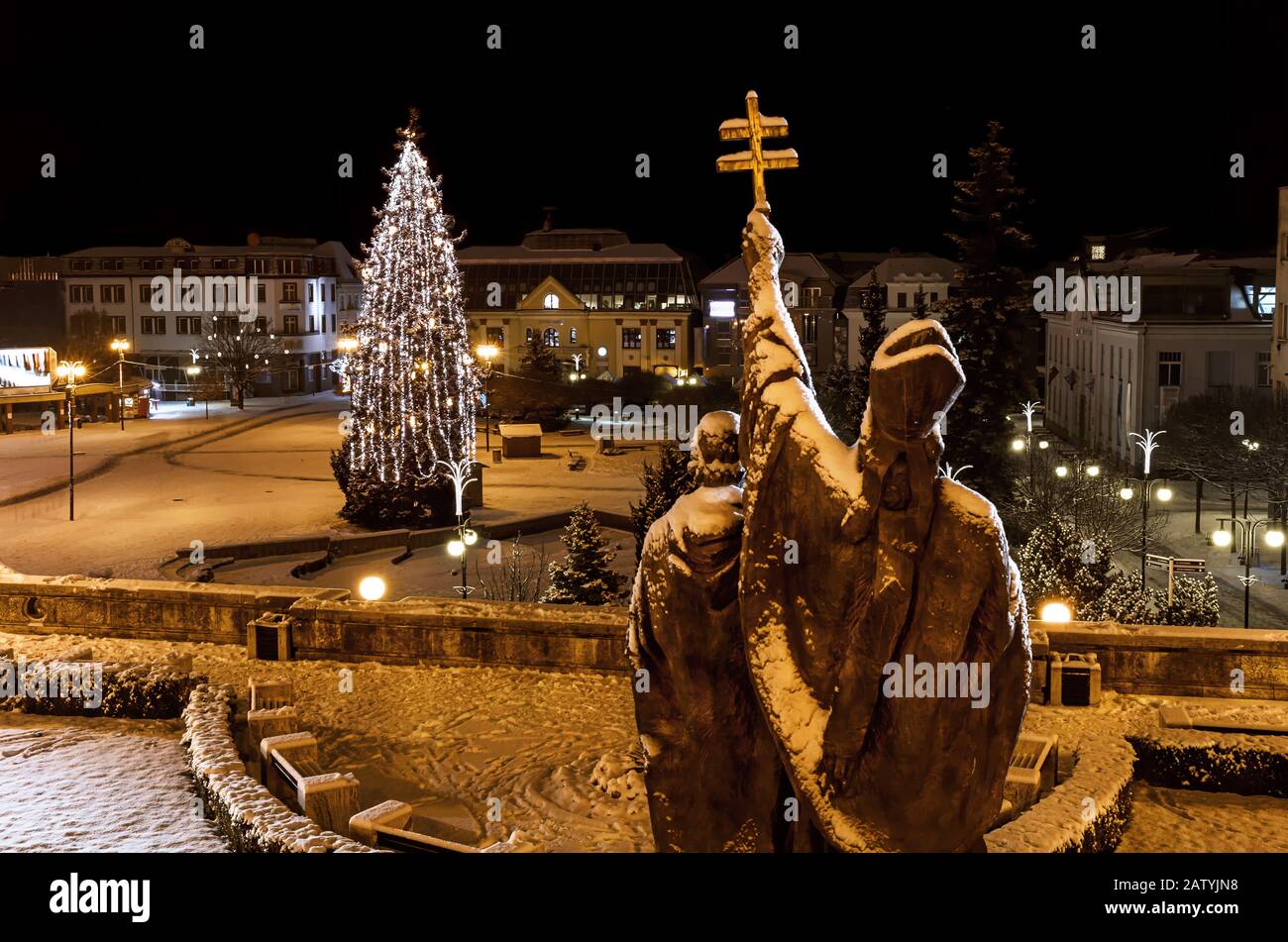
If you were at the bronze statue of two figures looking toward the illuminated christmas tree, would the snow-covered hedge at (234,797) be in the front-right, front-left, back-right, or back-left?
front-left

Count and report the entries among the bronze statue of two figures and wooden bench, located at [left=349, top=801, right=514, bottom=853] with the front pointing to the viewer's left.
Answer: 0

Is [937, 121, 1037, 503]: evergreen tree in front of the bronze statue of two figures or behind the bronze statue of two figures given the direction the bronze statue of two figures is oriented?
in front

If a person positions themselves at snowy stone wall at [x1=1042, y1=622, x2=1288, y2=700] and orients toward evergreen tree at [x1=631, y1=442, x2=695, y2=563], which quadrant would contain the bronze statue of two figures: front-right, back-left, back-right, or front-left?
back-left

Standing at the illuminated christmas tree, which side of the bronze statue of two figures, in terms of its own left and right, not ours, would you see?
front

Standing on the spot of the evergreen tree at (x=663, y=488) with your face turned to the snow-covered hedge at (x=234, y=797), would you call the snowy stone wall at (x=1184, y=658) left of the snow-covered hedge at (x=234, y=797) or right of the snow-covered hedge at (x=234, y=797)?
left

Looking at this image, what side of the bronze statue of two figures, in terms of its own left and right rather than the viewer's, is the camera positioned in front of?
back

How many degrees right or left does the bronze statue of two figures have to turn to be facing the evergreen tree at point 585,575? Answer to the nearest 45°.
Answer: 0° — it already faces it

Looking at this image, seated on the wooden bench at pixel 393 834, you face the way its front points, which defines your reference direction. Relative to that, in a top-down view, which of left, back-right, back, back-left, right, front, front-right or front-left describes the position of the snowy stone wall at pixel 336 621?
front-left

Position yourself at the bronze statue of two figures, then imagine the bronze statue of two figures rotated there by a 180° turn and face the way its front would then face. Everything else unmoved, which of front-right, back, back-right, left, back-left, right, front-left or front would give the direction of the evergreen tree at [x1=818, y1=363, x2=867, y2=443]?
back

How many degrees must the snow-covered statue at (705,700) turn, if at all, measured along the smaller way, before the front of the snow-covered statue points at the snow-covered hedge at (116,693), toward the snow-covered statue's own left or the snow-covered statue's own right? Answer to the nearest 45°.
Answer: approximately 45° to the snow-covered statue's own left

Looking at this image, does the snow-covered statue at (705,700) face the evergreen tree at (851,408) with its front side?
yes

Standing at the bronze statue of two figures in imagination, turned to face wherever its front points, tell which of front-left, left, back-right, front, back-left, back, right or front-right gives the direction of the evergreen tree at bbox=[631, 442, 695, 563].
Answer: front

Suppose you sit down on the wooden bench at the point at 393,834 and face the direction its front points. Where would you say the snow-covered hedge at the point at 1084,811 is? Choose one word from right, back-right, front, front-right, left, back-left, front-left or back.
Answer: front-right
